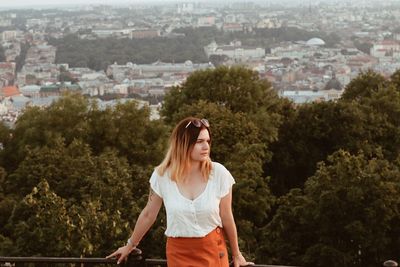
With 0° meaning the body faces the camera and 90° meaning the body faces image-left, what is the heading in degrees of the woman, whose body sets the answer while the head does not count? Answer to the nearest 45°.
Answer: approximately 0°

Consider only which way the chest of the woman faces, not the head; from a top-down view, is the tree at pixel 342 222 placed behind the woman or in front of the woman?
behind

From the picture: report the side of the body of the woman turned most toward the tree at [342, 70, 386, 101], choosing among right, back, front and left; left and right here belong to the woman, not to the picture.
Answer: back

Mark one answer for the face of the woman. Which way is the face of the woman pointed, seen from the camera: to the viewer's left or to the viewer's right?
to the viewer's right
